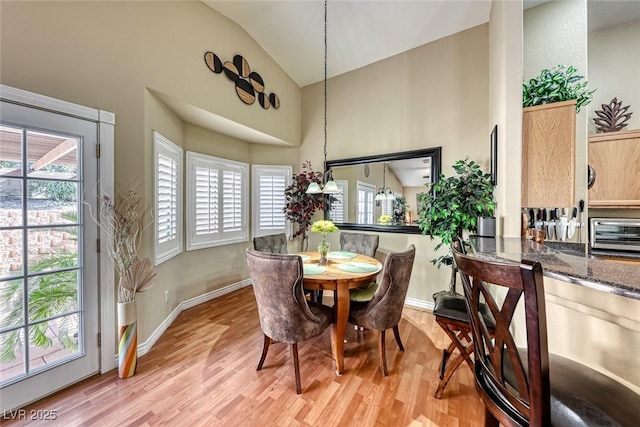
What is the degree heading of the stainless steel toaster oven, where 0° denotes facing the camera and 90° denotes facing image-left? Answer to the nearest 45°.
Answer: approximately 0°

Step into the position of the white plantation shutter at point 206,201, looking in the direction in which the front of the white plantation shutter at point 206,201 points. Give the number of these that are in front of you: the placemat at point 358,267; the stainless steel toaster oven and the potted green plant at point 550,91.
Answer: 3

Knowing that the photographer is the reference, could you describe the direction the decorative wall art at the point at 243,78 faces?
facing the viewer and to the right of the viewer

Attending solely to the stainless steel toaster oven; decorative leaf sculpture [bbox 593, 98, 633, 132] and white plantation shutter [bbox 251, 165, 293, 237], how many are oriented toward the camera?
3

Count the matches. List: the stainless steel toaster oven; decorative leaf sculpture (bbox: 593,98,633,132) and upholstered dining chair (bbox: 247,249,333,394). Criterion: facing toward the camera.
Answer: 2

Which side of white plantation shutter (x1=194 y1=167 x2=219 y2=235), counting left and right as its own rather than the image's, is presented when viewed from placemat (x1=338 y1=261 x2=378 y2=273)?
front

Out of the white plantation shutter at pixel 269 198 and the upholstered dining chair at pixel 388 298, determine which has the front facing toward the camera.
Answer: the white plantation shutter

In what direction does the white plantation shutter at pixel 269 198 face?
toward the camera

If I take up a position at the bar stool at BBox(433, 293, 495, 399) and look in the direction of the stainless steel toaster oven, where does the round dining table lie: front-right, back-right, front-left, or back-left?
back-left
